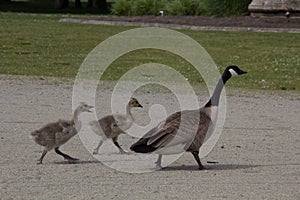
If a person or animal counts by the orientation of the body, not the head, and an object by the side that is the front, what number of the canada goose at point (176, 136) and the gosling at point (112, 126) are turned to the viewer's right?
2

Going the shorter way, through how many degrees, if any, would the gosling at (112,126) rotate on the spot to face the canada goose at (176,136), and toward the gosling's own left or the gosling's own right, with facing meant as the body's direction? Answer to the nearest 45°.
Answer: approximately 45° to the gosling's own right

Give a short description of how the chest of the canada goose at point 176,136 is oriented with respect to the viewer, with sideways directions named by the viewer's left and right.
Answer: facing to the right of the viewer

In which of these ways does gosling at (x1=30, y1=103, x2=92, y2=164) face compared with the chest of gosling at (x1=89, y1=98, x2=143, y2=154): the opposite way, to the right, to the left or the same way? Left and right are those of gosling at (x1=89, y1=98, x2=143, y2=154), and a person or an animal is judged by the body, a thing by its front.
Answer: the same way

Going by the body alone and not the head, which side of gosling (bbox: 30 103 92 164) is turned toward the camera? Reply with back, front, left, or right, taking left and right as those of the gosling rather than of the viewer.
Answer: right

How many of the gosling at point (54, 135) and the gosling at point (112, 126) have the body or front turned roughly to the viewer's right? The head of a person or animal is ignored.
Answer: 2

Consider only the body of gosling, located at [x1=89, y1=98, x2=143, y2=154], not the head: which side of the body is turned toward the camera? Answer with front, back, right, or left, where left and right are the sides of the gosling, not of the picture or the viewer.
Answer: right

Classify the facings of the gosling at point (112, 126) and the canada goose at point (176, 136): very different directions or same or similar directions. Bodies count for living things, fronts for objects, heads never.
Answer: same or similar directions
